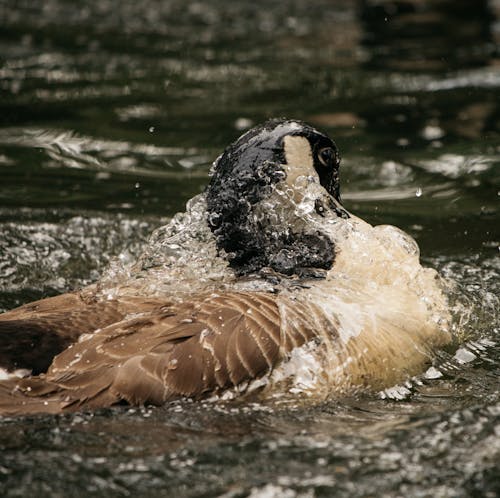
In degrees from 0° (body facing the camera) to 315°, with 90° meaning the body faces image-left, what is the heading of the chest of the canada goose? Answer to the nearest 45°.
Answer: approximately 270°
